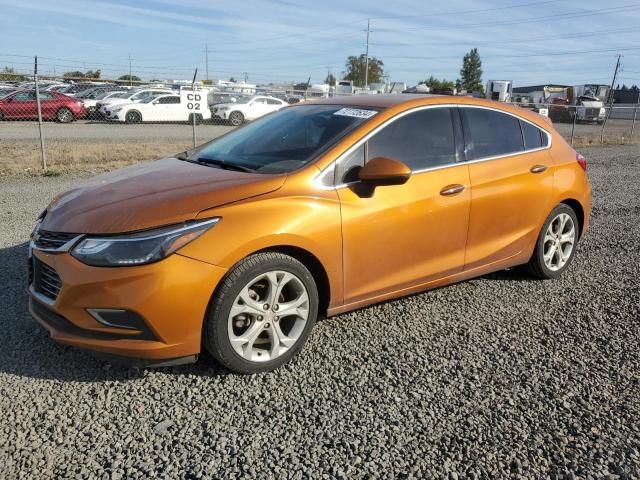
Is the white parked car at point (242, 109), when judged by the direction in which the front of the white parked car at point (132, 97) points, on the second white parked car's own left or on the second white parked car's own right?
on the second white parked car's own left

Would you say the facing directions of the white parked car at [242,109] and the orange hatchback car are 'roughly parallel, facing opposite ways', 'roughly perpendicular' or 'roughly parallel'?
roughly parallel

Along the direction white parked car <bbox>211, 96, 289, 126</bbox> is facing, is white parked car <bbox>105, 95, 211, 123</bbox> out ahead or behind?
ahead

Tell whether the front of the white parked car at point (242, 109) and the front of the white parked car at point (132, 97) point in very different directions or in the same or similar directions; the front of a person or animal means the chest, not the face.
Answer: same or similar directions

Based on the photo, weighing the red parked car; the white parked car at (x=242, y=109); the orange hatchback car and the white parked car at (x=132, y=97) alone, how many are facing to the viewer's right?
0

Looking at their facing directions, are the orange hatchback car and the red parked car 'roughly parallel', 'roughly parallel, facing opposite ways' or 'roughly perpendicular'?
roughly parallel

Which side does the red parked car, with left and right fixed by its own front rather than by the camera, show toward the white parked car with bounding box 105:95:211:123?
back

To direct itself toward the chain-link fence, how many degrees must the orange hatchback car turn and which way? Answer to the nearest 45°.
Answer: approximately 135° to its right

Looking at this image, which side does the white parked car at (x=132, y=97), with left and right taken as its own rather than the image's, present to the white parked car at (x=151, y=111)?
left

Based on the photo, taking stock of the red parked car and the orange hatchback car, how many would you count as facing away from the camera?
0

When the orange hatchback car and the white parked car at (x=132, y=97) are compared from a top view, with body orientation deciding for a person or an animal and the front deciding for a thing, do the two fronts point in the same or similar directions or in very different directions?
same or similar directions

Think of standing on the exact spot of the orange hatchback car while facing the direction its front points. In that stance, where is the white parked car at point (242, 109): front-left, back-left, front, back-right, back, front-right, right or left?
back-right

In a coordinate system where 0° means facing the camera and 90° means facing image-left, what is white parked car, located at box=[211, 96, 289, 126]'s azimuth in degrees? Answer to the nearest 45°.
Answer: approximately 45°

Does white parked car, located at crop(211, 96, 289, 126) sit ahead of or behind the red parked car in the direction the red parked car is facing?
behind

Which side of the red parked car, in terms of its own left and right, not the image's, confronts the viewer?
left
